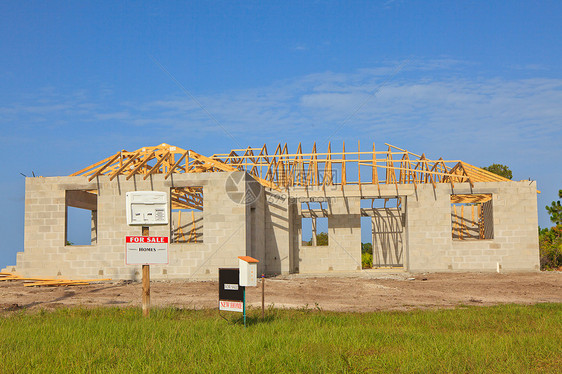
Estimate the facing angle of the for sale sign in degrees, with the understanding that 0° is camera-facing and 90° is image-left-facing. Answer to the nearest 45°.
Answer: approximately 0°

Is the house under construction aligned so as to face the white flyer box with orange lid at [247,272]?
yes

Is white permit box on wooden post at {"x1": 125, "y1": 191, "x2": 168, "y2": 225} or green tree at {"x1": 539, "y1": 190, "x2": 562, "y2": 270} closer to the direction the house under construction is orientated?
the white permit box on wooden post

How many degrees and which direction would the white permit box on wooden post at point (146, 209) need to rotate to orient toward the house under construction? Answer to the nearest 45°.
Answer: approximately 180°

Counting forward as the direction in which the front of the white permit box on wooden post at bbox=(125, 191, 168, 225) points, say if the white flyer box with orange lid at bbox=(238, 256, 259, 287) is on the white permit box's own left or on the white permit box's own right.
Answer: on the white permit box's own left

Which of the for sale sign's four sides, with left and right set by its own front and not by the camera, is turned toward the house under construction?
back

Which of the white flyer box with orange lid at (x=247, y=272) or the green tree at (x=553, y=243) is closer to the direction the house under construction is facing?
the white flyer box with orange lid

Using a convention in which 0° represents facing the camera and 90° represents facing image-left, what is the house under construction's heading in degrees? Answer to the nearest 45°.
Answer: approximately 0°

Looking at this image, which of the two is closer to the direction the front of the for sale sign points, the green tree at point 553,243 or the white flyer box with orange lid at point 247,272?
the white flyer box with orange lid
